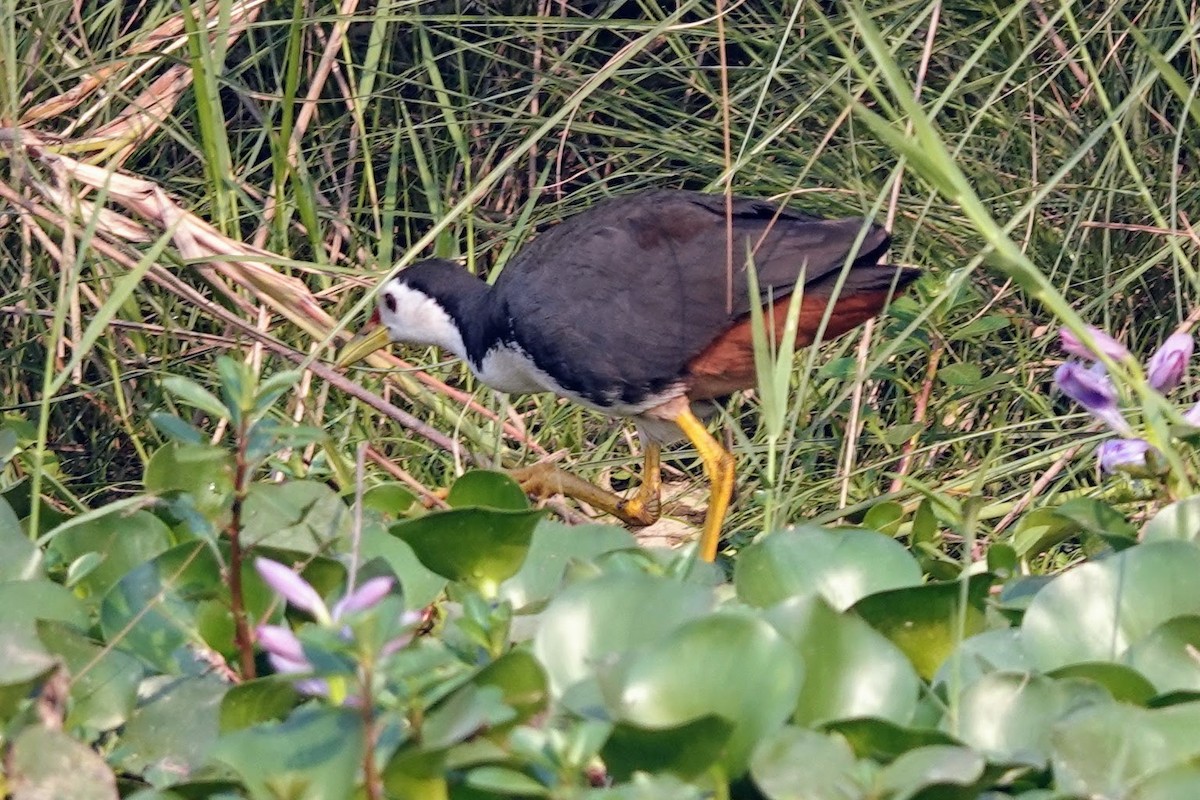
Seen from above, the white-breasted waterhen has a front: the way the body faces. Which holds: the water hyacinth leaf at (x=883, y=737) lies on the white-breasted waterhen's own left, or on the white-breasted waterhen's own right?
on the white-breasted waterhen's own left

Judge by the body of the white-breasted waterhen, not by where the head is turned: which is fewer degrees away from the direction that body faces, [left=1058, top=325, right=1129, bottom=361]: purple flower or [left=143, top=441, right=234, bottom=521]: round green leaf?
the round green leaf

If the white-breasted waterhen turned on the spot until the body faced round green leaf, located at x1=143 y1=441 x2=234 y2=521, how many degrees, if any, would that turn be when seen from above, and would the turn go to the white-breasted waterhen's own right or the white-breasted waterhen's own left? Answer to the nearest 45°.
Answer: approximately 45° to the white-breasted waterhen's own left

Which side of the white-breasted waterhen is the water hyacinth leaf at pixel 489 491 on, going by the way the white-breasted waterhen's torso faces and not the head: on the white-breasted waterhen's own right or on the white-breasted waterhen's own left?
on the white-breasted waterhen's own left

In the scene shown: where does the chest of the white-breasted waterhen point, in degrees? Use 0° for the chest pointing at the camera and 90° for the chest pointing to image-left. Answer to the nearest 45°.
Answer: approximately 90°

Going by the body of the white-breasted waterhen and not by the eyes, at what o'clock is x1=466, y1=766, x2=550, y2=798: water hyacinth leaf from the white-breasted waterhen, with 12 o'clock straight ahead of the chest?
The water hyacinth leaf is roughly at 9 o'clock from the white-breasted waterhen.

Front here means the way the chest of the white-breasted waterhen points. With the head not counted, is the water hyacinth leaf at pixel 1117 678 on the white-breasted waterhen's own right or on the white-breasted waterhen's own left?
on the white-breasted waterhen's own left

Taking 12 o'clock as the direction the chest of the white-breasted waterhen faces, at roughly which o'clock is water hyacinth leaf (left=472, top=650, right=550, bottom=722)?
The water hyacinth leaf is roughly at 9 o'clock from the white-breasted waterhen.
